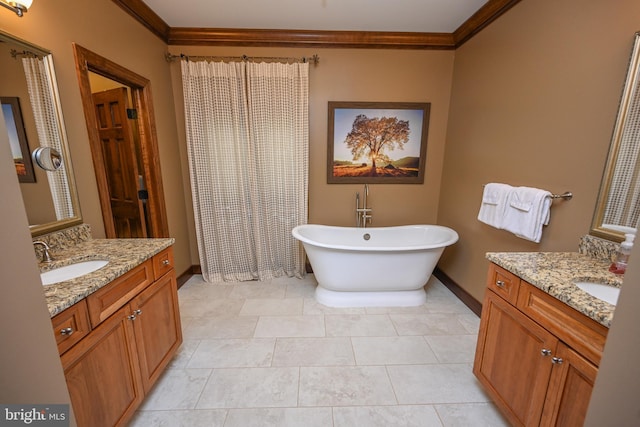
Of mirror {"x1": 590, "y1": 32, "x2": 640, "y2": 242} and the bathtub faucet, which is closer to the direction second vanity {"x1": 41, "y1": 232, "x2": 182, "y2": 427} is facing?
the mirror

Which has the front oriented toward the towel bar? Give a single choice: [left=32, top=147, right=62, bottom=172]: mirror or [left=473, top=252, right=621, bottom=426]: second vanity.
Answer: the mirror

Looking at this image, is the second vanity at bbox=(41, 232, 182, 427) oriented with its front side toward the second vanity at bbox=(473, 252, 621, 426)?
yes

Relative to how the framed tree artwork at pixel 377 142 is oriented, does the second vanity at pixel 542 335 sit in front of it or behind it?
in front

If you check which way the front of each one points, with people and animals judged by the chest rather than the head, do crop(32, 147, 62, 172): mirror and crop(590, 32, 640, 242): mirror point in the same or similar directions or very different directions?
very different directions

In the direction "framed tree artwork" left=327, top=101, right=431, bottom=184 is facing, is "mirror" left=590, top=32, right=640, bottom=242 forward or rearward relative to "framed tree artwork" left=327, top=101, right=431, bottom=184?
forward

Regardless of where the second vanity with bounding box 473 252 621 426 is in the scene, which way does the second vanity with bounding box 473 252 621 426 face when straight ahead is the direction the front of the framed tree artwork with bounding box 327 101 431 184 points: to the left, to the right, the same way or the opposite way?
to the right

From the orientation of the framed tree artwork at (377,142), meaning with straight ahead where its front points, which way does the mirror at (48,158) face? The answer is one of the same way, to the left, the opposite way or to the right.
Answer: to the left

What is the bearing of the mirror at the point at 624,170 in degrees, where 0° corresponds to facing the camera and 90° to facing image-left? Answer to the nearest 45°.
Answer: approximately 45°

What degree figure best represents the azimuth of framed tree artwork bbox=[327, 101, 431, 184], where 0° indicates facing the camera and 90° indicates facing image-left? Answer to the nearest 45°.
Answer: approximately 0°

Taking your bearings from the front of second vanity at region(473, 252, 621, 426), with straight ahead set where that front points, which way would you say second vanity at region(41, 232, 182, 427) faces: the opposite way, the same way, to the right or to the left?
the opposite way

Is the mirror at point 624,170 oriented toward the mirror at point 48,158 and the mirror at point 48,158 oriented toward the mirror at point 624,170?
yes

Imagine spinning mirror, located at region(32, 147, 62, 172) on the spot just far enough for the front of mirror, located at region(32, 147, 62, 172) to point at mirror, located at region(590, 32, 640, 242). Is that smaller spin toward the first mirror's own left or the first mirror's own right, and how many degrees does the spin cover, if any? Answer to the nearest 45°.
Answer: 0° — it already faces it

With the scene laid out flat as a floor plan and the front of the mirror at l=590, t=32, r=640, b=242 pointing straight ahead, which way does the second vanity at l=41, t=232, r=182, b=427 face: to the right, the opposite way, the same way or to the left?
the opposite way
